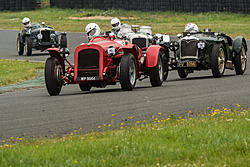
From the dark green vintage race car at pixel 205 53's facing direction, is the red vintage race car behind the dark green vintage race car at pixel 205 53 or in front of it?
in front

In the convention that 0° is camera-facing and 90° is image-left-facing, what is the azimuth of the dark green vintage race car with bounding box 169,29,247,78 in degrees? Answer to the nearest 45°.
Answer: approximately 45°

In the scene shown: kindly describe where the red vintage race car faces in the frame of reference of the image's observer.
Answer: facing the viewer and to the left of the viewer

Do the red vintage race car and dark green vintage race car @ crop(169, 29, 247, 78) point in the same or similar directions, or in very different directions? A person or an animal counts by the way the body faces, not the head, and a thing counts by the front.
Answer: same or similar directions

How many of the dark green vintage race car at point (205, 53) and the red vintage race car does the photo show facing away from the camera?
0

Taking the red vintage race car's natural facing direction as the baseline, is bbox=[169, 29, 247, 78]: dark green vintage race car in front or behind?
behind
